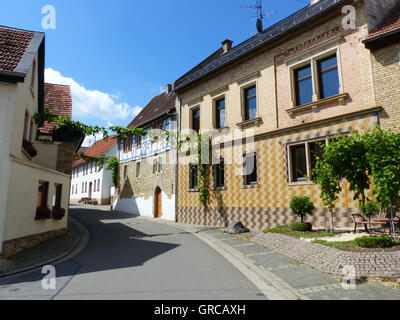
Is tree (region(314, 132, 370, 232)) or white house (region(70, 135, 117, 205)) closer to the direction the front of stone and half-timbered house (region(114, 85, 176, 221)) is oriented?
the tree

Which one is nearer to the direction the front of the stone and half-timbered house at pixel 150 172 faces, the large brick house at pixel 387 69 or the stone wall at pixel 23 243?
the stone wall

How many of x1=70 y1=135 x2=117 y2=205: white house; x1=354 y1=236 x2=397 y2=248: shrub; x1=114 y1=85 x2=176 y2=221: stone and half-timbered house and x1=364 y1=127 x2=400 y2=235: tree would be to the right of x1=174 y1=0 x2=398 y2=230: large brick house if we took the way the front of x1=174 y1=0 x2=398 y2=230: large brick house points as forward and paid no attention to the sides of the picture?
2

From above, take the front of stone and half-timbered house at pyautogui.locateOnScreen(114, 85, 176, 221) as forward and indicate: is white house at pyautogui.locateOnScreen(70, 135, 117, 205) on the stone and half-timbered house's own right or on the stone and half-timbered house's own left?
on the stone and half-timbered house's own right

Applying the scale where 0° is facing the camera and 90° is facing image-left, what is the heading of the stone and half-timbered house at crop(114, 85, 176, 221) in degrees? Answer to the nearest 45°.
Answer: approximately 45°

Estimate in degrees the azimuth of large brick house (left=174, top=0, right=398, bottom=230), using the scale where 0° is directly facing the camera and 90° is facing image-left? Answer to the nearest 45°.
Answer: approximately 45°

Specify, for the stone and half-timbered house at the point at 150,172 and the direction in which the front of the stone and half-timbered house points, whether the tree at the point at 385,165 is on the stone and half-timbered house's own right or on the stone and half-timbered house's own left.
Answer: on the stone and half-timbered house's own left

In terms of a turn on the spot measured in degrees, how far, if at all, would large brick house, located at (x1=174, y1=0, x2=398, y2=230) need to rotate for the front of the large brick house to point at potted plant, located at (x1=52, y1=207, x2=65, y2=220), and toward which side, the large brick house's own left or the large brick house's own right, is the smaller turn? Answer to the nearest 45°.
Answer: approximately 45° to the large brick house's own right
